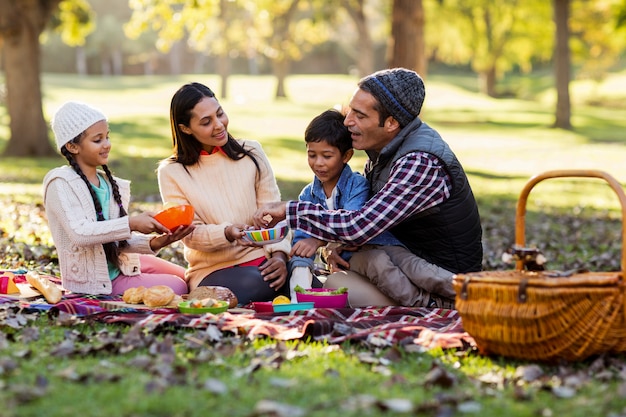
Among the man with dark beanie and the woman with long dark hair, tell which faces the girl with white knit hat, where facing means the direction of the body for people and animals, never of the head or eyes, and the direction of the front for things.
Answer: the man with dark beanie

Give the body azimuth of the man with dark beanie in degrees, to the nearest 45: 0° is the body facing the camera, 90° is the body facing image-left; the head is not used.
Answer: approximately 90°

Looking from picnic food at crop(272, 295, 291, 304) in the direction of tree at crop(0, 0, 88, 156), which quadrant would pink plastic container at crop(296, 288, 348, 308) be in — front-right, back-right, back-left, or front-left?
back-right

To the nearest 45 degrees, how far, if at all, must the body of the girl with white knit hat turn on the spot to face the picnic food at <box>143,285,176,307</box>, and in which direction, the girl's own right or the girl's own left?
0° — they already face it

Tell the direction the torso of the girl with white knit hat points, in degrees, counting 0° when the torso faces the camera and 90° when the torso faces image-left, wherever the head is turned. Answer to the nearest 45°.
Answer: approximately 315°

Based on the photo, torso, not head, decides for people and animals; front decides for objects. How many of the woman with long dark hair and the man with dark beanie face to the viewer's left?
1

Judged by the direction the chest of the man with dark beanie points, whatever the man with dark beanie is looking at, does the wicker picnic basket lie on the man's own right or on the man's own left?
on the man's own left

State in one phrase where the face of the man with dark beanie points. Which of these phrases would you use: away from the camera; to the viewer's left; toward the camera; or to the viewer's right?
to the viewer's left

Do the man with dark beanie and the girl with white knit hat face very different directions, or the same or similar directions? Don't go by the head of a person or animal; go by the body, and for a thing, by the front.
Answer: very different directions

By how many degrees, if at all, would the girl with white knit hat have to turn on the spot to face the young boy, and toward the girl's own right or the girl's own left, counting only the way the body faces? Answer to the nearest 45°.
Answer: approximately 45° to the girl's own left
